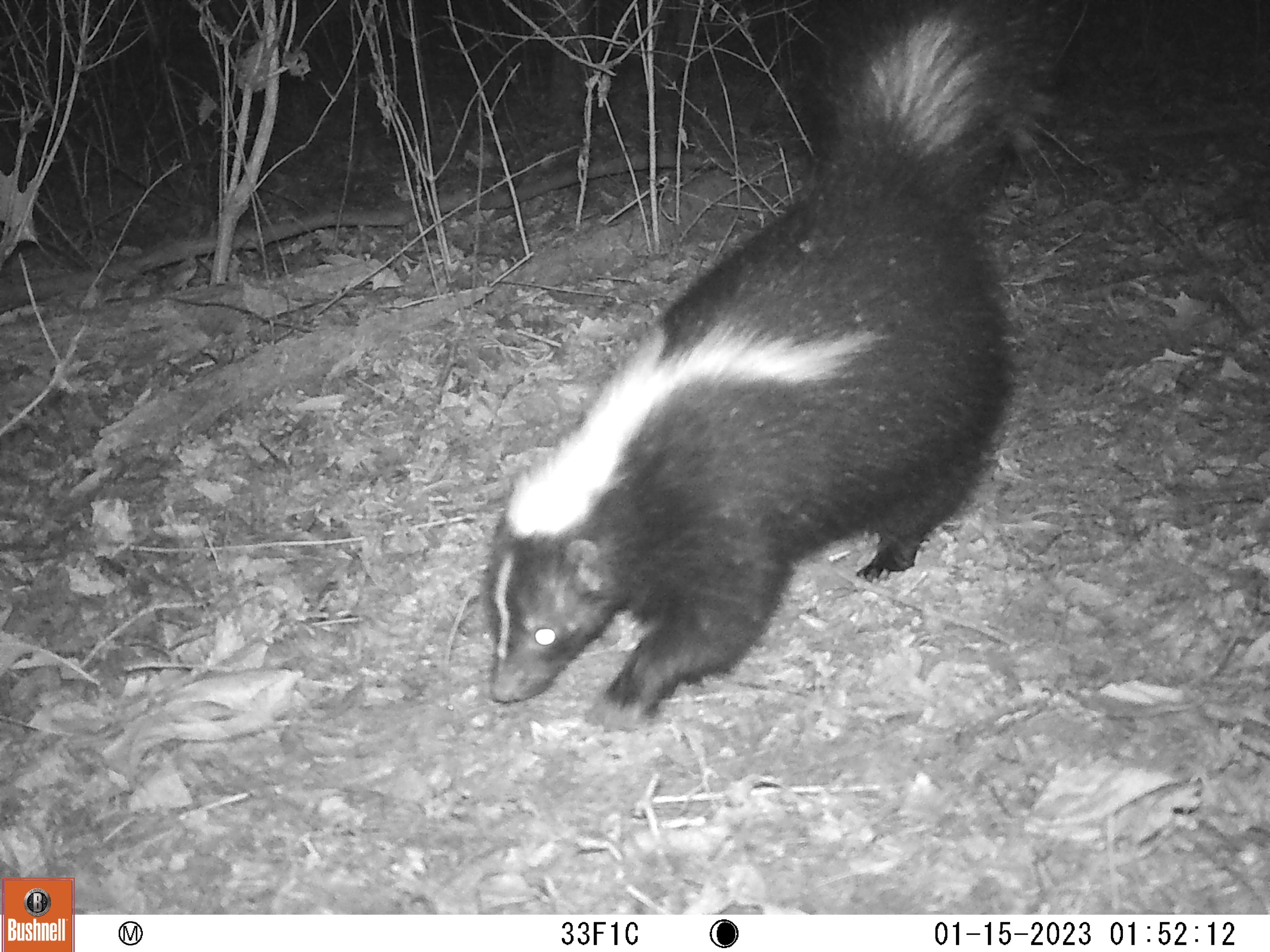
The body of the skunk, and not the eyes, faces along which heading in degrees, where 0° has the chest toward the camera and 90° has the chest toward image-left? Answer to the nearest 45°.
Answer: approximately 45°
